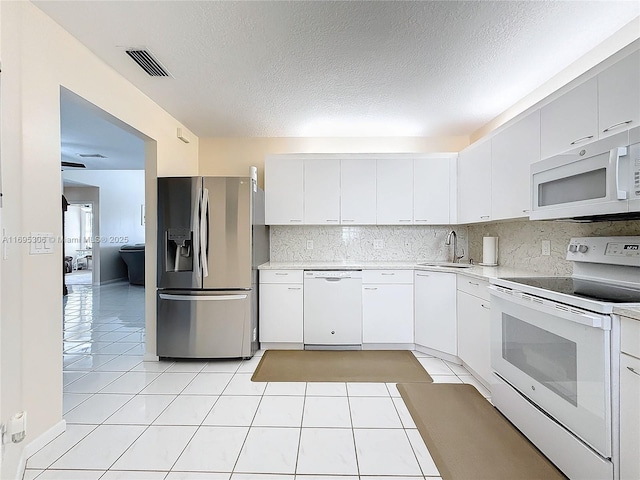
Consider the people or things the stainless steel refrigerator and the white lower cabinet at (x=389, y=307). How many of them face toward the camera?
2

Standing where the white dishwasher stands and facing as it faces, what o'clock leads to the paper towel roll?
The paper towel roll is roughly at 9 o'clock from the white dishwasher.

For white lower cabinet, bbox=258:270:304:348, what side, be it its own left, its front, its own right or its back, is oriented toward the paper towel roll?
left

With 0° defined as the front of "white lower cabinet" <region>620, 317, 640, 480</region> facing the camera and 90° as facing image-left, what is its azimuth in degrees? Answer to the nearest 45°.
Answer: approximately 45°

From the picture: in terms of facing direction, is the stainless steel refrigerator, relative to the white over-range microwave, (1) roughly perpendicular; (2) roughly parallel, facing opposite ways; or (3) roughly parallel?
roughly perpendicular

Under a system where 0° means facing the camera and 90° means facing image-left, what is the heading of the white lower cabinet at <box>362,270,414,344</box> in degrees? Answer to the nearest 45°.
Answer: approximately 0°

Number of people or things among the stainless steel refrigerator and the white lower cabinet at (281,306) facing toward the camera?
2

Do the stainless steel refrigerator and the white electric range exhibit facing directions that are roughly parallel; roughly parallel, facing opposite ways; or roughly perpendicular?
roughly perpendicular

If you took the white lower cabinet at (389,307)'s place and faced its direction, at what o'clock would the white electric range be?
The white electric range is roughly at 11 o'clock from the white lower cabinet.

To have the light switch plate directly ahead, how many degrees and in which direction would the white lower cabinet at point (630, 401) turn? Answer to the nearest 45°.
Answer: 0° — it already faces it

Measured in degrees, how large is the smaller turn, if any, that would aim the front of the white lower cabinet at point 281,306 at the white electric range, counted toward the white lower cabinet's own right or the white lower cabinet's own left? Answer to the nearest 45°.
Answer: approximately 45° to the white lower cabinet's own left

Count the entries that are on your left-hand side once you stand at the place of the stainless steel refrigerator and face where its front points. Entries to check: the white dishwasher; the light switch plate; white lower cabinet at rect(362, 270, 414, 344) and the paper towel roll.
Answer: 3

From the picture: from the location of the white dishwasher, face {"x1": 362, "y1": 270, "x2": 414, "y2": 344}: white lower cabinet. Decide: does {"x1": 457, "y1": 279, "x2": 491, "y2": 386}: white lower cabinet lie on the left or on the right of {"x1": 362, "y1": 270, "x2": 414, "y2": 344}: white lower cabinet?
right

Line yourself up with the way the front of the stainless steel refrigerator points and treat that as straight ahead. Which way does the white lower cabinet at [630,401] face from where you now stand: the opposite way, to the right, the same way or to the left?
to the right

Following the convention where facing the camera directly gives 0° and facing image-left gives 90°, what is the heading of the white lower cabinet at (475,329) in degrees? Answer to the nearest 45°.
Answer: approximately 45°
